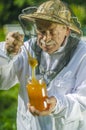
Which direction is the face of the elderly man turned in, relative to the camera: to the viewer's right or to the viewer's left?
to the viewer's left

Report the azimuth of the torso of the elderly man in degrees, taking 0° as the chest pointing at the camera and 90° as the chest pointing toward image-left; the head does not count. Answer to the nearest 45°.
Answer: approximately 45°
